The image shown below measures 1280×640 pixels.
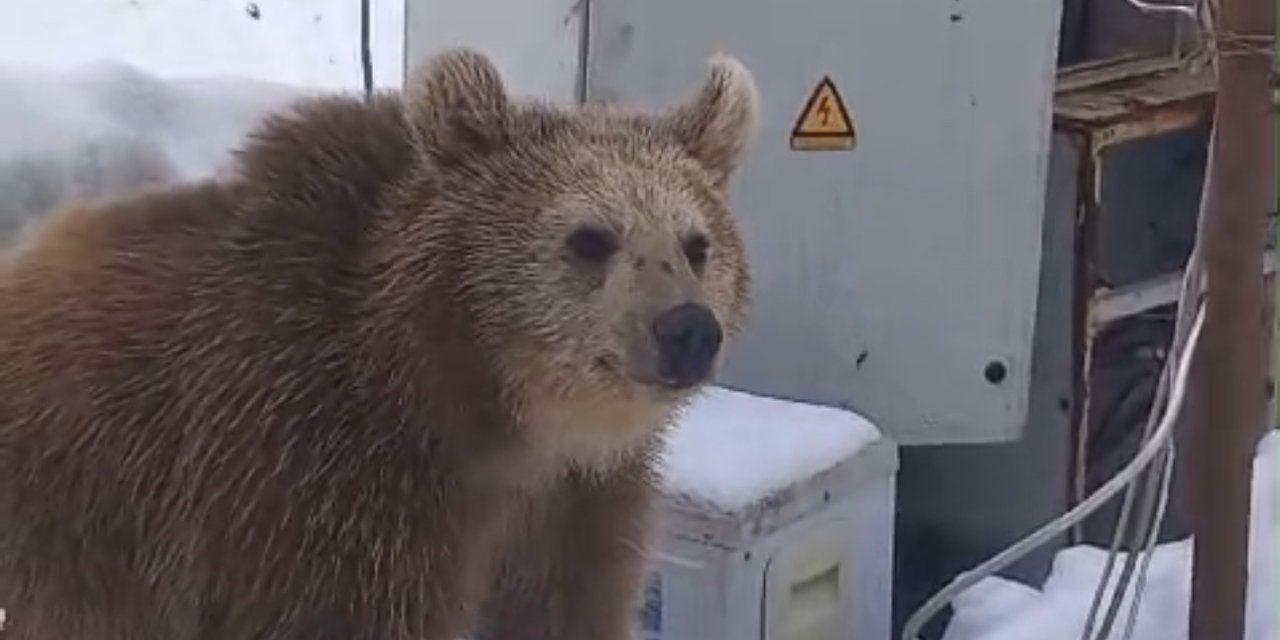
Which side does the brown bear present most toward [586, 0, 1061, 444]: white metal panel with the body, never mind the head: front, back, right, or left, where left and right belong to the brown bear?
left

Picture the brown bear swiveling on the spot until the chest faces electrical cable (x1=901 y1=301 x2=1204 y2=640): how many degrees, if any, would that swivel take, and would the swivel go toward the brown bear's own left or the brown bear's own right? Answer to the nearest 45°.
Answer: approximately 45° to the brown bear's own left

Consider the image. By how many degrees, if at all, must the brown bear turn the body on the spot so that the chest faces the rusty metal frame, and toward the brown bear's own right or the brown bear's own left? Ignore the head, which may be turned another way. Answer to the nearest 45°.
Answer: approximately 90° to the brown bear's own left

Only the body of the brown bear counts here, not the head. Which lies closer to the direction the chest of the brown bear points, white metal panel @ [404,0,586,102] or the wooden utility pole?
the wooden utility pole

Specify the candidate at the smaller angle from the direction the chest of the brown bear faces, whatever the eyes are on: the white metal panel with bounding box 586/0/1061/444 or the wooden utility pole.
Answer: the wooden utility pole

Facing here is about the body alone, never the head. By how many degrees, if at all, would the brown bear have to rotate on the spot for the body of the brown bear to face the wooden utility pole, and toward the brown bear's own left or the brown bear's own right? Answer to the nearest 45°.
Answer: approximately 45° to the brown bear's own left

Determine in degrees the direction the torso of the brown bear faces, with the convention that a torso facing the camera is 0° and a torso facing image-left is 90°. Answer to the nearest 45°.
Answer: approximately 315°
